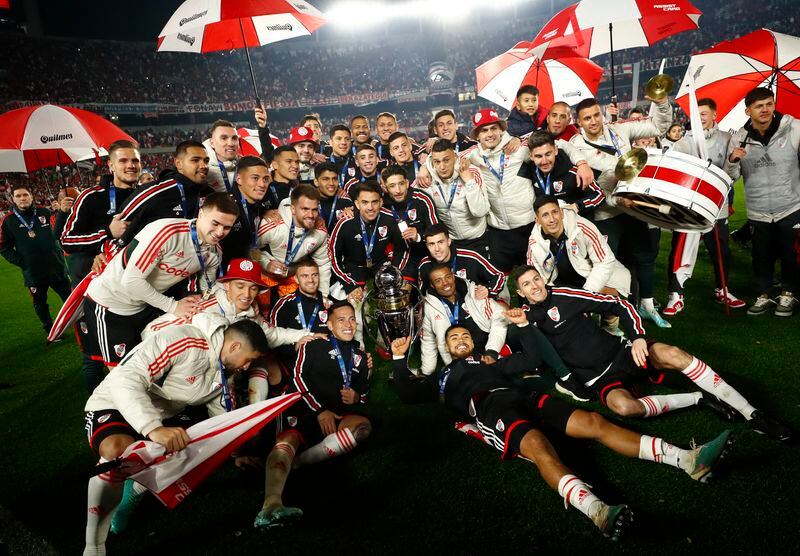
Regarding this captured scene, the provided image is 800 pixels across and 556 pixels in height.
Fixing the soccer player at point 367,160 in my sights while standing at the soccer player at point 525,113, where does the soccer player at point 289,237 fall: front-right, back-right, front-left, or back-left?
front-left

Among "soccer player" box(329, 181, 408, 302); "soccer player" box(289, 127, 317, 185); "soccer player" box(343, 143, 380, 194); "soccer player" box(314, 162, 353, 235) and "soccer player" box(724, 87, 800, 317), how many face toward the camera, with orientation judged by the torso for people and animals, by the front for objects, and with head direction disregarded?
5

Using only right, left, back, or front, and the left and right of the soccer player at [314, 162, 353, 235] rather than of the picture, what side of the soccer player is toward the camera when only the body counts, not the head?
front

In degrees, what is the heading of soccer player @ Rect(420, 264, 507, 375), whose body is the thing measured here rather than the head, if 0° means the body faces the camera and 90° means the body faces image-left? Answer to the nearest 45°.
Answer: approximately 0°

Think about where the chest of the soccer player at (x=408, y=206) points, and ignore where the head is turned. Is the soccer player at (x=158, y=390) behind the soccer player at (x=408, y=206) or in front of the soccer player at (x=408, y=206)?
in front

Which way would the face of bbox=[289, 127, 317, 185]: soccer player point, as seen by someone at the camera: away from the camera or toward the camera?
toward the camera

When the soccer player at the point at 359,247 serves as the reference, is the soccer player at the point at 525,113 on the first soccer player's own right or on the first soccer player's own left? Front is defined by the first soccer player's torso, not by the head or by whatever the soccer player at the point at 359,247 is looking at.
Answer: on the first soccer player's own left

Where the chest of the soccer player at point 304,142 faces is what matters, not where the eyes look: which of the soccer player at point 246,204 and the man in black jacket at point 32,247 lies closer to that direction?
the soccer player

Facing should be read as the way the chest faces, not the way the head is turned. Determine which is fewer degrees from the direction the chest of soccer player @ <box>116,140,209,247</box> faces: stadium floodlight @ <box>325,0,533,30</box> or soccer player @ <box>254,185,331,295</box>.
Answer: the soccer player

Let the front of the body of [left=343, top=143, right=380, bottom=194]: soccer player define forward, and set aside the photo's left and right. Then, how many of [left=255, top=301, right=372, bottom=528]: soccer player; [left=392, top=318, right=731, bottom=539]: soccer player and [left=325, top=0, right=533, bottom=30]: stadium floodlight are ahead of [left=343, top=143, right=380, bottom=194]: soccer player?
2

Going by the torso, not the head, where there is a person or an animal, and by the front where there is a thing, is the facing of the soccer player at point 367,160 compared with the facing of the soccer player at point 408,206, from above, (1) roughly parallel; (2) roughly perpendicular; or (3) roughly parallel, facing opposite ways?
roughly parallel

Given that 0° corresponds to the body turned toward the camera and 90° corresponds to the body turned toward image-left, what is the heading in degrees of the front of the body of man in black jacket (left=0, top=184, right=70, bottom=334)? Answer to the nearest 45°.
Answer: approximately 0°

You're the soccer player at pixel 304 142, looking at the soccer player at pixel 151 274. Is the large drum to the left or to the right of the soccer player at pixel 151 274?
left

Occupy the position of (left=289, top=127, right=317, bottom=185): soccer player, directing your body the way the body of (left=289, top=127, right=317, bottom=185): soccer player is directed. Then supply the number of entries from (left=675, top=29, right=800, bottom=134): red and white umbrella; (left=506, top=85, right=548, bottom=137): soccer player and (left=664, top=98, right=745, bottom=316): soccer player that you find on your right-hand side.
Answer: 0

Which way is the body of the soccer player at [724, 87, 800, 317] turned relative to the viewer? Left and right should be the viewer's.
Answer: facing the viewer

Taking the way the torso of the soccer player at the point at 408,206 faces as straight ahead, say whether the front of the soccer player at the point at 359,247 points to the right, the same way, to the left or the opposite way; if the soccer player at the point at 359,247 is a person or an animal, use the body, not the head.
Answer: the same way
